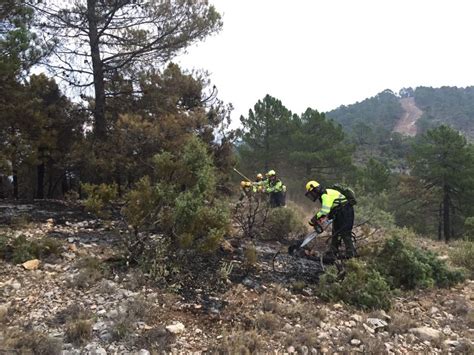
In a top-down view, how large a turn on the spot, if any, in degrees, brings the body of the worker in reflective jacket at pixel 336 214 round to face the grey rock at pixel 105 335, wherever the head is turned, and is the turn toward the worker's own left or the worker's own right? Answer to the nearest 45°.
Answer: approximately 45° to the worker's own left

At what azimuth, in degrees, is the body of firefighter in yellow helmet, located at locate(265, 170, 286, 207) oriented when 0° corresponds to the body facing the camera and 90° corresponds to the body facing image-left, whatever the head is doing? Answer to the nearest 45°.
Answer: approximately 45°

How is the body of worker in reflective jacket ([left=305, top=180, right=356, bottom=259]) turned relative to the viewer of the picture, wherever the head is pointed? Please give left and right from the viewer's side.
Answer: facing to the left of the viewer

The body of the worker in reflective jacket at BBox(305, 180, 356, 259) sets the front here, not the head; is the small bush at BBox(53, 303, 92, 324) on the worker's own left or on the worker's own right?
on the worker's own left

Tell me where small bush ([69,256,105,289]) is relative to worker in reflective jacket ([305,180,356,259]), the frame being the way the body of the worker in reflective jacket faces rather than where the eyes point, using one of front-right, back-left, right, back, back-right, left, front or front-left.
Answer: front-left

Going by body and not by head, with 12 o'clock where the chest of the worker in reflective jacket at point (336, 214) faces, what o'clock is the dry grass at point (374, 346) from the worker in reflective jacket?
The dry grass is roughly at 9 o'clock from the worker in reflective jacket.

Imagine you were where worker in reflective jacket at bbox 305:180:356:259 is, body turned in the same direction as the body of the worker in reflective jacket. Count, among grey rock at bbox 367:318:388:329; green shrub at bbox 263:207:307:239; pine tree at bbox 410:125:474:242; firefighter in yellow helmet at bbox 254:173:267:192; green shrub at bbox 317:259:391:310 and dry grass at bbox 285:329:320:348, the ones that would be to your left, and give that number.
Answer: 3

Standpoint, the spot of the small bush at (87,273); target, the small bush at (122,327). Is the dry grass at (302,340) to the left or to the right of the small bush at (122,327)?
left

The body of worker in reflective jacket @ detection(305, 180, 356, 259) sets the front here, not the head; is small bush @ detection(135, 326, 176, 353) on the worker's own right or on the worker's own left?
on the worker's own left

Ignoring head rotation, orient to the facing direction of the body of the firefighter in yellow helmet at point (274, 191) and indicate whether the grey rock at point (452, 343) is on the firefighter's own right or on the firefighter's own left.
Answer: on the firefighter's own left

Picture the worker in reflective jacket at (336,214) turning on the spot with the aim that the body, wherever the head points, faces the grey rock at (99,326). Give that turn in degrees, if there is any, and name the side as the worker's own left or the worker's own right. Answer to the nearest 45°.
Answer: approximately 45° to the worker's own left
